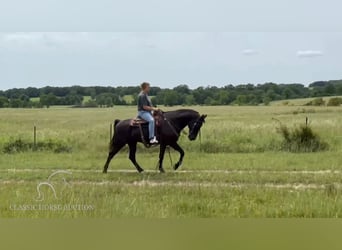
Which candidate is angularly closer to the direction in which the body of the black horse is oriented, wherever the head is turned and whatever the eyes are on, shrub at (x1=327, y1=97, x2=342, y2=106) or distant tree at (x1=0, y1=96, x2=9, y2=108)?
the shrub

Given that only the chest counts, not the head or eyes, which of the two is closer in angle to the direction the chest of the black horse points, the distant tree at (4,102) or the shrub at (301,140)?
the shrub

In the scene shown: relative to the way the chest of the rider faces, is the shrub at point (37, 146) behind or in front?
behind

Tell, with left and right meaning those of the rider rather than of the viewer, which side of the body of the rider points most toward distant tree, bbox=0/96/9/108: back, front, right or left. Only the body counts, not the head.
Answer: back

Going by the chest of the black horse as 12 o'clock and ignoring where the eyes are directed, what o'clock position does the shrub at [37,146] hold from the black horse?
The shrub is roughly at 6 o'clock from the black horse.

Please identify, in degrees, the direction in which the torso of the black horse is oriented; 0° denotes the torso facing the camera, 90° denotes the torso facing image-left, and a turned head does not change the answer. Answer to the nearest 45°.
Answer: approximately 270°

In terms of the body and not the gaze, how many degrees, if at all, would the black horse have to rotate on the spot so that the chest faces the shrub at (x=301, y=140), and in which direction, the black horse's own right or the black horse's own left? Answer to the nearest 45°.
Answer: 0° — it already faces it

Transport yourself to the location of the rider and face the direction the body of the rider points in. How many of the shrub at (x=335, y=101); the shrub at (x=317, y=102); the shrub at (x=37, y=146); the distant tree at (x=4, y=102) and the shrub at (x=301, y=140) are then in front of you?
3

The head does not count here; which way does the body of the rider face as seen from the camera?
to the viewer's right
